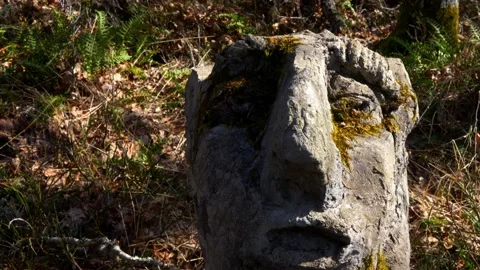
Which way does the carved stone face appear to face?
toward the camera

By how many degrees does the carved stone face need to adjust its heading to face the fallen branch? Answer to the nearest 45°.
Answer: approximately 135° to its right
